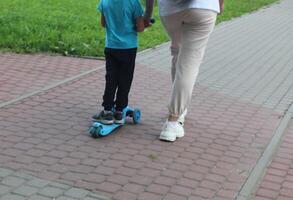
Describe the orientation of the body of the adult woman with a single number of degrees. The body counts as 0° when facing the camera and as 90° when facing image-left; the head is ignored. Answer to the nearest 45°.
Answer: approximately 225°

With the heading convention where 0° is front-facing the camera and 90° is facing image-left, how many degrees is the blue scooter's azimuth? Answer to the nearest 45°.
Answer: approximately 225°
